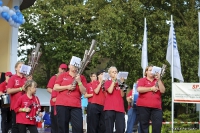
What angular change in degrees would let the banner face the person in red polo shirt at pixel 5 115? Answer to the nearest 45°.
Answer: approximately 45° to its right

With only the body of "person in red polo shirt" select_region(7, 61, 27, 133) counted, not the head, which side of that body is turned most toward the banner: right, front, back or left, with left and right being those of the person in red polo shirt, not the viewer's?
left

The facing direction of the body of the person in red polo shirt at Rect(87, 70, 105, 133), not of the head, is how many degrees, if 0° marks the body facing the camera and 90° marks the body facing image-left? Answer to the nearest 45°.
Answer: approximately 315°
